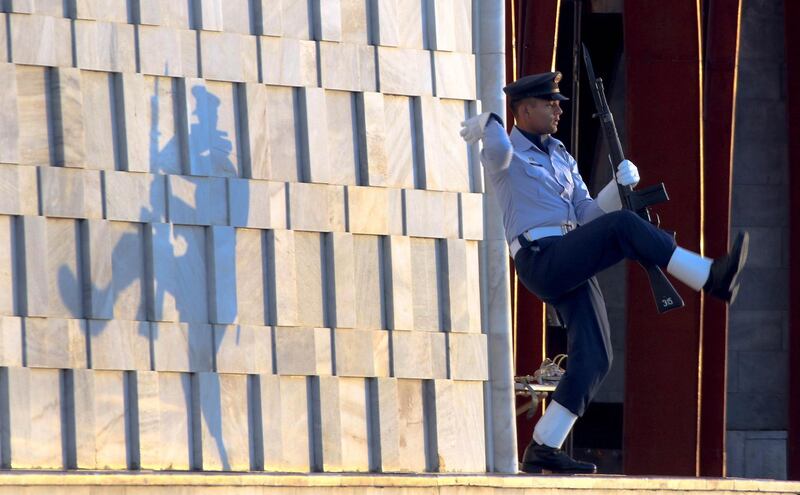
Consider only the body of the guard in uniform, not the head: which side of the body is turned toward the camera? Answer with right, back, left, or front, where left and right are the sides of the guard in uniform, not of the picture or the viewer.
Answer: right

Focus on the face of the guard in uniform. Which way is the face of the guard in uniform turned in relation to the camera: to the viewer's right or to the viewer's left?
to the viewer's right
